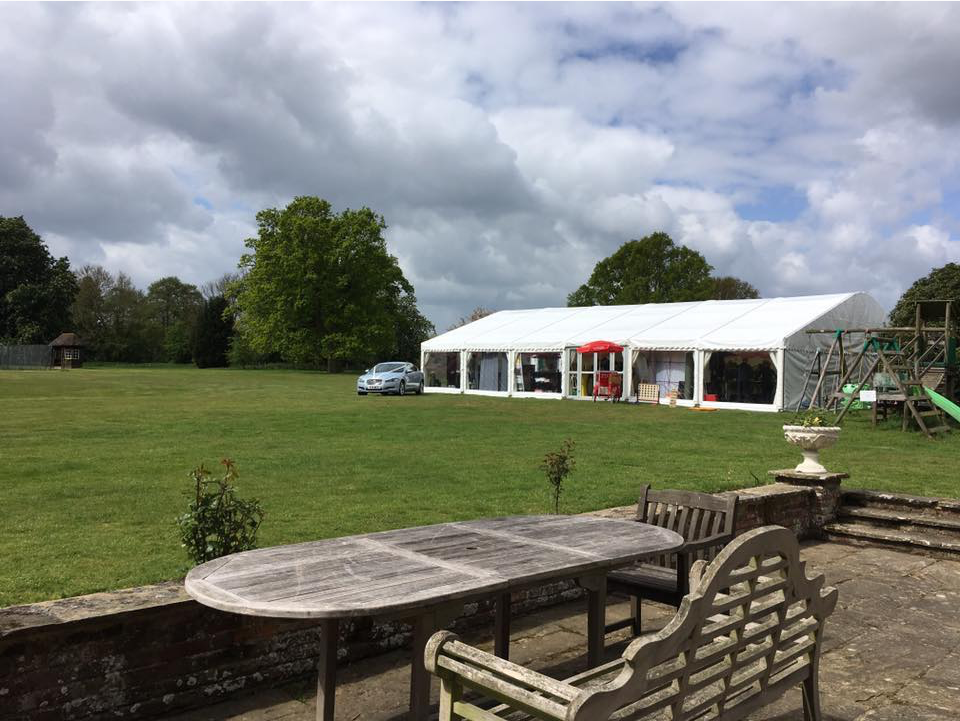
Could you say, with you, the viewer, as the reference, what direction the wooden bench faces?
facing away from the viewer and to the left of the viewer

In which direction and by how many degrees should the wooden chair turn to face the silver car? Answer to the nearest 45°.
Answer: approximately 90° to its right

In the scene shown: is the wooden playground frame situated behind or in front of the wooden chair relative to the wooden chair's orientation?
behind

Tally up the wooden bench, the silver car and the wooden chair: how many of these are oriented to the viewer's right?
0

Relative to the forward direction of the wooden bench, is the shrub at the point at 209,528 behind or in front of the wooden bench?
in front

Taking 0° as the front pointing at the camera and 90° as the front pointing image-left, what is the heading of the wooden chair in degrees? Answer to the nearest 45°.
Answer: approximately 45°

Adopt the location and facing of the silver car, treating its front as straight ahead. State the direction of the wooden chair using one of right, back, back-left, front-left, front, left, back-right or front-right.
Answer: front-left

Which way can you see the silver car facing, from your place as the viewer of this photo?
facing the viewer and to the left of the viewer

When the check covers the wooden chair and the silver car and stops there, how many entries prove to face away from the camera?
0

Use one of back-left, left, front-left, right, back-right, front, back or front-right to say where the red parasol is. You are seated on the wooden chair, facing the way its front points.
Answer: back-right

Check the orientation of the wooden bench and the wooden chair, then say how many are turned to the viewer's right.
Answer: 0

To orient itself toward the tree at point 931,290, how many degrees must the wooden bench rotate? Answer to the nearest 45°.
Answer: approximately 45° to its right

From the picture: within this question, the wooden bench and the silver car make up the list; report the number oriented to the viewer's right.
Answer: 0
